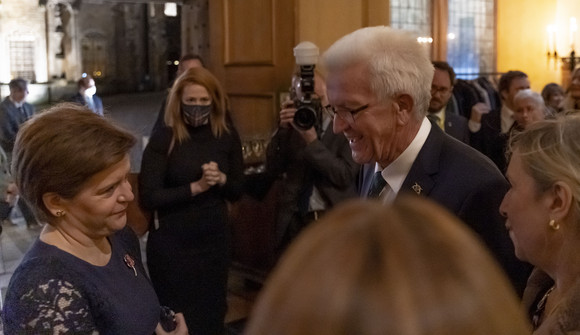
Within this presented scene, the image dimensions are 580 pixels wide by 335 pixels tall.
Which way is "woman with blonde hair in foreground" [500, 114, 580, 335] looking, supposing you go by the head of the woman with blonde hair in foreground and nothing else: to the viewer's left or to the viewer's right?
to the viewer's left

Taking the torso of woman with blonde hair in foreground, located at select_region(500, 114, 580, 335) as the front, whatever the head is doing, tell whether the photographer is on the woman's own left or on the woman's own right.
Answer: on the woman's own right

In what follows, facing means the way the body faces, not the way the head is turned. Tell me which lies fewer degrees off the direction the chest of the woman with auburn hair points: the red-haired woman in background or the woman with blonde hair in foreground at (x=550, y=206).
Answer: the woman with blonde hair in foreground

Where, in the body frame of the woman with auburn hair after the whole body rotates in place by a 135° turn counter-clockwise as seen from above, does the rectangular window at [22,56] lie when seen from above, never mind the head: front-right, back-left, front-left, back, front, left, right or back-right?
front

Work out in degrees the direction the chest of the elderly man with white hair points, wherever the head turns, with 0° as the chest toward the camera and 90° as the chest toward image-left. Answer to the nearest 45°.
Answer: approximately 45°

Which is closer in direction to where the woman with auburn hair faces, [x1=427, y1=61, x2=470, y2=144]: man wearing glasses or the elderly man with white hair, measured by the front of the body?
the elderly man with white hair

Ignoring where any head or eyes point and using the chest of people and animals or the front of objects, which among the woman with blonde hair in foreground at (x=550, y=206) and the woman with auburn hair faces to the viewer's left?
the woman with blonde hair in foreground

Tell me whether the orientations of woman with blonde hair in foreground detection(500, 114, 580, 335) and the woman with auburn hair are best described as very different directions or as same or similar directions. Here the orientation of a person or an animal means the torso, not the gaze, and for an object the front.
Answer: very different directions

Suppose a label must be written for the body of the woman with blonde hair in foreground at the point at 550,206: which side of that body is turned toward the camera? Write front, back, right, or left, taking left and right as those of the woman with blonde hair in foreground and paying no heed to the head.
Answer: left

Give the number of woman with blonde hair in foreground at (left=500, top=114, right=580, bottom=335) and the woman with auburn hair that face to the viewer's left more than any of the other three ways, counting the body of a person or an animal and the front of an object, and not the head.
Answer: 1

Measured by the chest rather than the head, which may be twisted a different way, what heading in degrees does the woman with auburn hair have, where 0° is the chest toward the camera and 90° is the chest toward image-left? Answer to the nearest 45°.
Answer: approximately 315°

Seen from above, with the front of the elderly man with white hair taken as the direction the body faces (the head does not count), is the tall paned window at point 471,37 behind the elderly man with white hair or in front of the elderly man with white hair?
behind
